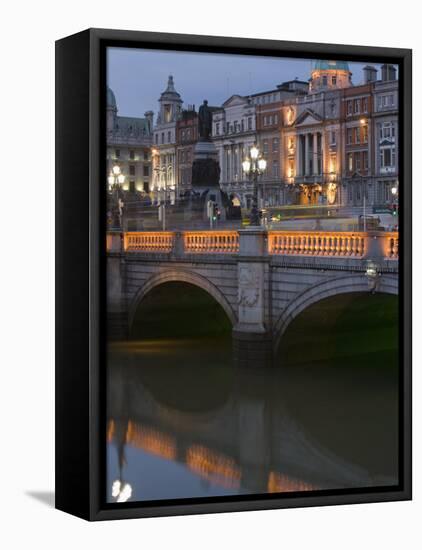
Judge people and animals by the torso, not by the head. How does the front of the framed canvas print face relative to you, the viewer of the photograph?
facing the viewer and to the right of the viewer
